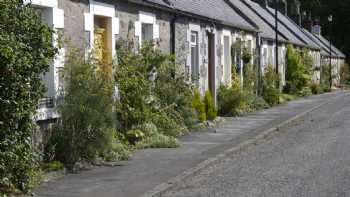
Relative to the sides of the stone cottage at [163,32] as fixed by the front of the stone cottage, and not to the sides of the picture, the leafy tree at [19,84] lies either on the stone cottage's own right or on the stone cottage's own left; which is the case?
on the stone cottage's own right

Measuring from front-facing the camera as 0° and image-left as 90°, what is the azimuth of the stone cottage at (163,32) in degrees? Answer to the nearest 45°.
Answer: approximately 315°

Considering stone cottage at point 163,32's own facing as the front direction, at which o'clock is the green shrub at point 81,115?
The green shrub is roughly at 2 o'clock from the stone cottage.

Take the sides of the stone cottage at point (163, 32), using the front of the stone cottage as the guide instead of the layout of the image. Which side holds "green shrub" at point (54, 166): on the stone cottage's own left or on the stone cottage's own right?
on the stone cottage's own right

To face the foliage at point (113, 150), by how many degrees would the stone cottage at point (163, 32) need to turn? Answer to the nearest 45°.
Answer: approximately 45° to its right

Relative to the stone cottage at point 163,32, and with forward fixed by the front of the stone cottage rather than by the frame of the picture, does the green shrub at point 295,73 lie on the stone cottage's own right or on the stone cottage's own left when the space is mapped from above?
on the stone cottage's own left

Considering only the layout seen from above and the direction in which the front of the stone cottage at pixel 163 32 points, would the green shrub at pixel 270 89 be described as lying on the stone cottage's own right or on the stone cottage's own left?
on the stone cottage's own left

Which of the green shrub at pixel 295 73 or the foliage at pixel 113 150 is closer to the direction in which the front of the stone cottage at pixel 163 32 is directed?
the foliage
